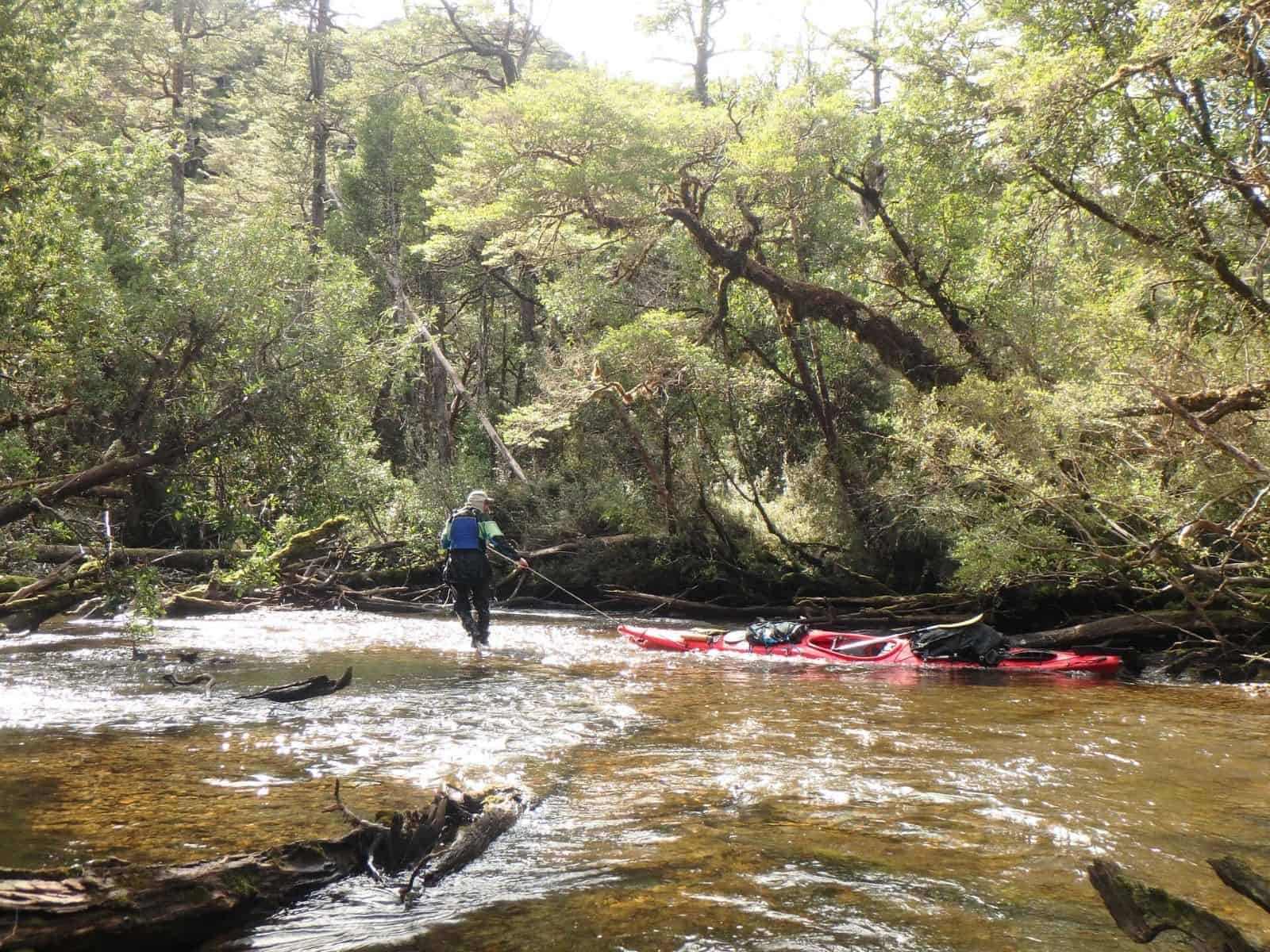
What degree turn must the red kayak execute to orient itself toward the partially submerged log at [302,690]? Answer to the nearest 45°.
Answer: approximately 45° to its left

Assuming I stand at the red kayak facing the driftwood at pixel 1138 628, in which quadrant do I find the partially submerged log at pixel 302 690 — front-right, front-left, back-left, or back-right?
back-right

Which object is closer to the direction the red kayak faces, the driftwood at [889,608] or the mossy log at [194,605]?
the mossy log

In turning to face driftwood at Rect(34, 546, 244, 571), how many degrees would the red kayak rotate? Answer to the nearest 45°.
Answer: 0° — it already faces it

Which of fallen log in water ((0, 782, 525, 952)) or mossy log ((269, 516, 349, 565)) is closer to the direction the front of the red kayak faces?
the mossy log

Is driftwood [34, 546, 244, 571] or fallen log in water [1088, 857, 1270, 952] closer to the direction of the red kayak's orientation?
the driftwood

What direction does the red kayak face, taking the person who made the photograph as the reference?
facing to the left of the viewer

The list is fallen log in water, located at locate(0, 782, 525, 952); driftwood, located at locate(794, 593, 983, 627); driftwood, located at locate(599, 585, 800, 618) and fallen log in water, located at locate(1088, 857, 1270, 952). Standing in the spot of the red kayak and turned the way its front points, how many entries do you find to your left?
2

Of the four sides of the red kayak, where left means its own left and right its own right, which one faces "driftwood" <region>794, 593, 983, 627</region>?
right

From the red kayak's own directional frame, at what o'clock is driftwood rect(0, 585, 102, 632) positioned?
The driftwood is roughly at 11 o'clock from the red kayak.

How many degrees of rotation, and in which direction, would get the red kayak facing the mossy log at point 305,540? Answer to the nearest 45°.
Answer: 0° — it already faces it

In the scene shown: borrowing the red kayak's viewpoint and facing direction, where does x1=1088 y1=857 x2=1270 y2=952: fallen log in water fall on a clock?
The fallen log in water is roughly at 9 o'clock from the red kayak.
